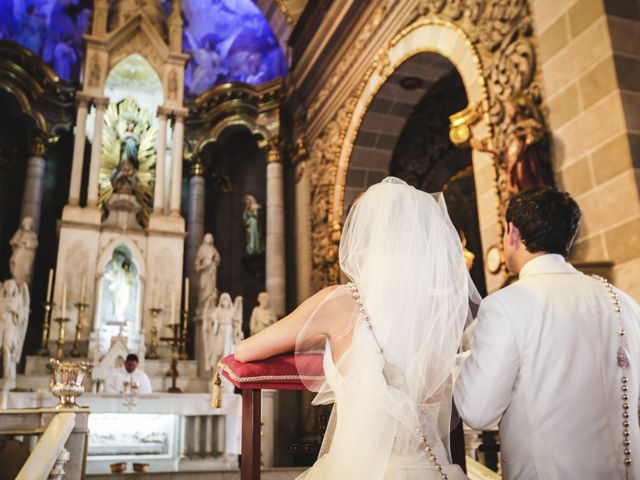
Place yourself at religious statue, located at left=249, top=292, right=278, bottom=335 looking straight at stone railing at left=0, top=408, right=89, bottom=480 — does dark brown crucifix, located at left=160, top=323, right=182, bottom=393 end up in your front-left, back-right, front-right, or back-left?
front-right

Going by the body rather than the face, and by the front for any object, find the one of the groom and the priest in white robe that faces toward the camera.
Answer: the priest in white robe

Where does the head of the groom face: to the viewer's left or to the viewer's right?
to the viewer's left

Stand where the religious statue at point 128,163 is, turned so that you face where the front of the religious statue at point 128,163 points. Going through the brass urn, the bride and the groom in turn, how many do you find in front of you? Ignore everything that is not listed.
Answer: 3

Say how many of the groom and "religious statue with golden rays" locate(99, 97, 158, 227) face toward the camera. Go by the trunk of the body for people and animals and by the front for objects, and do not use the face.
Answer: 1

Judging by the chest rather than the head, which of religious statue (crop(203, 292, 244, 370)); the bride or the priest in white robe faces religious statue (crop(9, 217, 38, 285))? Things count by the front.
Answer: the bride

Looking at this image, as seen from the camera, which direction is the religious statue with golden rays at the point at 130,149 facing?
toward the camera

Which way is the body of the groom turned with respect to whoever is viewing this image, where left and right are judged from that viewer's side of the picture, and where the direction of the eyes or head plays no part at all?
facing away from the viewer and to the left of the viewer

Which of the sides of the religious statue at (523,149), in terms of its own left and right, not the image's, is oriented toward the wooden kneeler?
front

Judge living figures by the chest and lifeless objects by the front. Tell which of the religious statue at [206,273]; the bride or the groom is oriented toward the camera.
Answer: the religious statue

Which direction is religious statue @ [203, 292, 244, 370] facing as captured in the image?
toward the camera

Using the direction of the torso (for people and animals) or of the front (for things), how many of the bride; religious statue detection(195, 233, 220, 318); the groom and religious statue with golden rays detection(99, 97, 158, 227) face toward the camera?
2

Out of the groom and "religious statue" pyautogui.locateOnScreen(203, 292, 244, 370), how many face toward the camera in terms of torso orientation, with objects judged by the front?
1

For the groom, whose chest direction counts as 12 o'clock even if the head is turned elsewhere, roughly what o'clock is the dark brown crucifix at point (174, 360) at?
The dark brown crucifix is roughly at 12 o'clock from the groom.

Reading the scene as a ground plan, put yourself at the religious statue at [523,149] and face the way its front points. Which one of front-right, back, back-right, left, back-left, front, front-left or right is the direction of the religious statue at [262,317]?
right

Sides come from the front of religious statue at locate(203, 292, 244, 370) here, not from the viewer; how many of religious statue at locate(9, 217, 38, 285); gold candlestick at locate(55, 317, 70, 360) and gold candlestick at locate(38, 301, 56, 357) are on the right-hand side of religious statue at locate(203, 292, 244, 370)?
3
